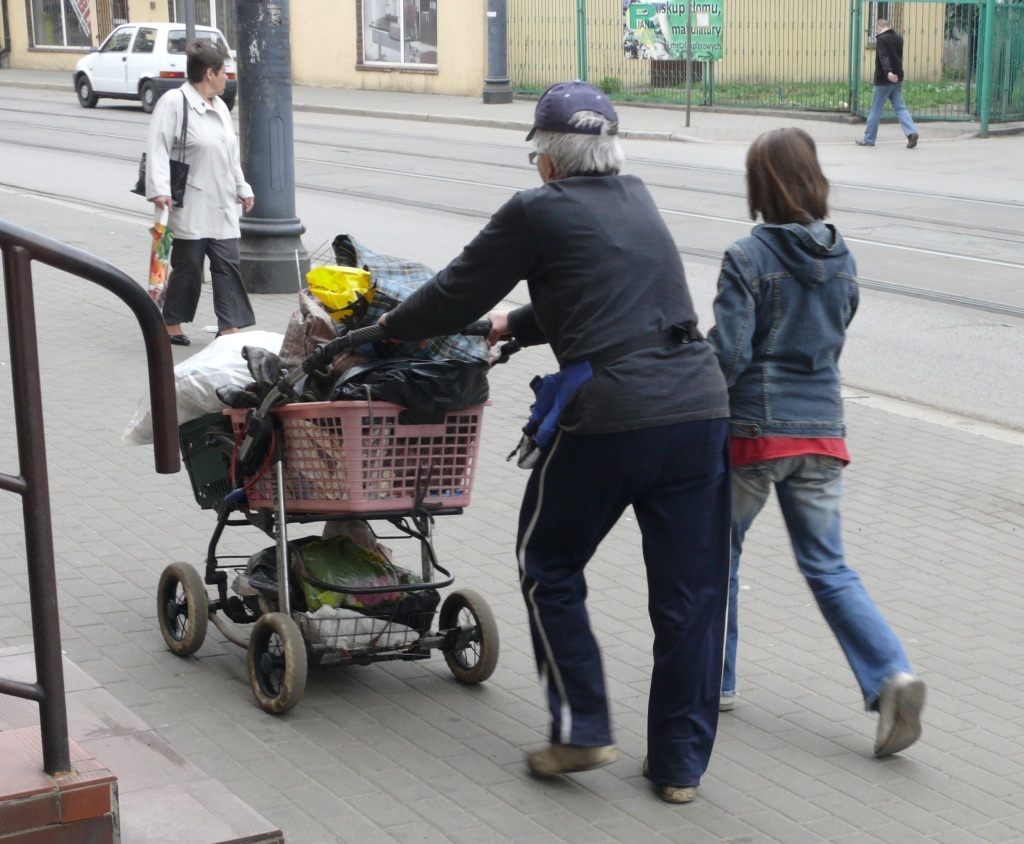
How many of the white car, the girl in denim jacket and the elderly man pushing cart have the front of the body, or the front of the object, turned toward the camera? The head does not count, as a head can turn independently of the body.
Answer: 0

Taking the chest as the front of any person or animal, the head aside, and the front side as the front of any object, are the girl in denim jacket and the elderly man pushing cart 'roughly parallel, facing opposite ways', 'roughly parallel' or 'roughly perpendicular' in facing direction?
roughly parallel

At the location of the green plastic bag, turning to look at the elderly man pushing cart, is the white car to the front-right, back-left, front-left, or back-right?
back-left

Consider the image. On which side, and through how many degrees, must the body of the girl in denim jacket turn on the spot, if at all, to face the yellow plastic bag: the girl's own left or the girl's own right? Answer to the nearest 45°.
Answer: approximately 45° to the girl's own left

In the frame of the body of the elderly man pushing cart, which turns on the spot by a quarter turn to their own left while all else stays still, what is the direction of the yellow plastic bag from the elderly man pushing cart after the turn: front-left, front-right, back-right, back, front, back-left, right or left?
right

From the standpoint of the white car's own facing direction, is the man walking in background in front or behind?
behind

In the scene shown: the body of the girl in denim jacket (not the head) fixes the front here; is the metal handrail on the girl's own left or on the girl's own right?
on the girl's own left

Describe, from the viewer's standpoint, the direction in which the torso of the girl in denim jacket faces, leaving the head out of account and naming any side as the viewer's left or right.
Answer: facing away from the viewer and to the left of the viewer

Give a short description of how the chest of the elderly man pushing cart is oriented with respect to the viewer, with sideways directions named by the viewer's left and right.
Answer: facing away from the viewer and to the left of the viewer

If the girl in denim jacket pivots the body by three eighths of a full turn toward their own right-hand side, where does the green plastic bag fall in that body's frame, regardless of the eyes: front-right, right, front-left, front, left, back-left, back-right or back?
back

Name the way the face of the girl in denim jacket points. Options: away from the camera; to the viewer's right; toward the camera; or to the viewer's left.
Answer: away from the camera

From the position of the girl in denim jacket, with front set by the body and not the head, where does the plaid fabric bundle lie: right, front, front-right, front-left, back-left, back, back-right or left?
front-left

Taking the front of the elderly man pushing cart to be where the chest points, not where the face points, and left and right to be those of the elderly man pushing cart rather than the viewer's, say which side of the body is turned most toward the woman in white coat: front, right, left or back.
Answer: front

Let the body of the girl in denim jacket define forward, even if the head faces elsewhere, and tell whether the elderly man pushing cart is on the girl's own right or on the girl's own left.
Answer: on the girl's own left
